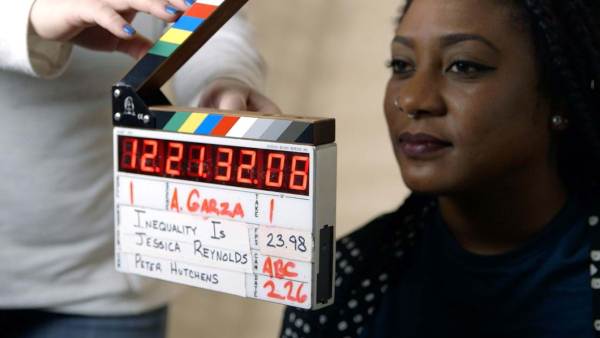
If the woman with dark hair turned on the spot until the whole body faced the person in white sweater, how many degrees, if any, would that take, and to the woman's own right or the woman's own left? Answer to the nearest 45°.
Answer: approximately 45° to the woman's own right

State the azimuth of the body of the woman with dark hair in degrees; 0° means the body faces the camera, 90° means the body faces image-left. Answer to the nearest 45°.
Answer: approximately 45°

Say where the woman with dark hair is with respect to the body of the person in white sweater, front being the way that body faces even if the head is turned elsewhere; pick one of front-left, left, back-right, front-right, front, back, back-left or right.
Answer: front-left

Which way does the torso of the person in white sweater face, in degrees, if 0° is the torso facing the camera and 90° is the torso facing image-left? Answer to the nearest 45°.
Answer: approximately 315°
